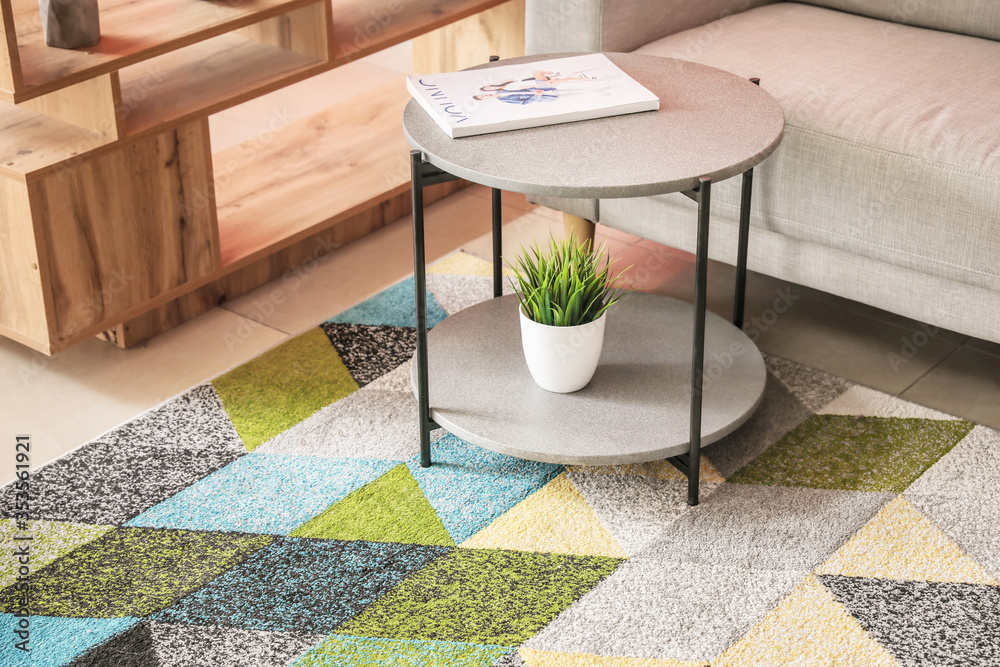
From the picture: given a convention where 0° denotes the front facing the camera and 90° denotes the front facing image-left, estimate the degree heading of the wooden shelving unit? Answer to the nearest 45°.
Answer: approximately 315°

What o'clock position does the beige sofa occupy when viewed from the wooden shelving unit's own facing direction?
The beige sofa is roughly at 11 o'clock from the wooden shelving unit.

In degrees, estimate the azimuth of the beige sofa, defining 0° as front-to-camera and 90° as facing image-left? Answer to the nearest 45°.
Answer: approximately 45°

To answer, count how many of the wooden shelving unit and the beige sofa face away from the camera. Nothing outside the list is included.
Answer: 0

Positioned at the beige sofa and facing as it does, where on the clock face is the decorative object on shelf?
The decorative object on shelf is roughly at 1 o'clock from the beige sofa.
